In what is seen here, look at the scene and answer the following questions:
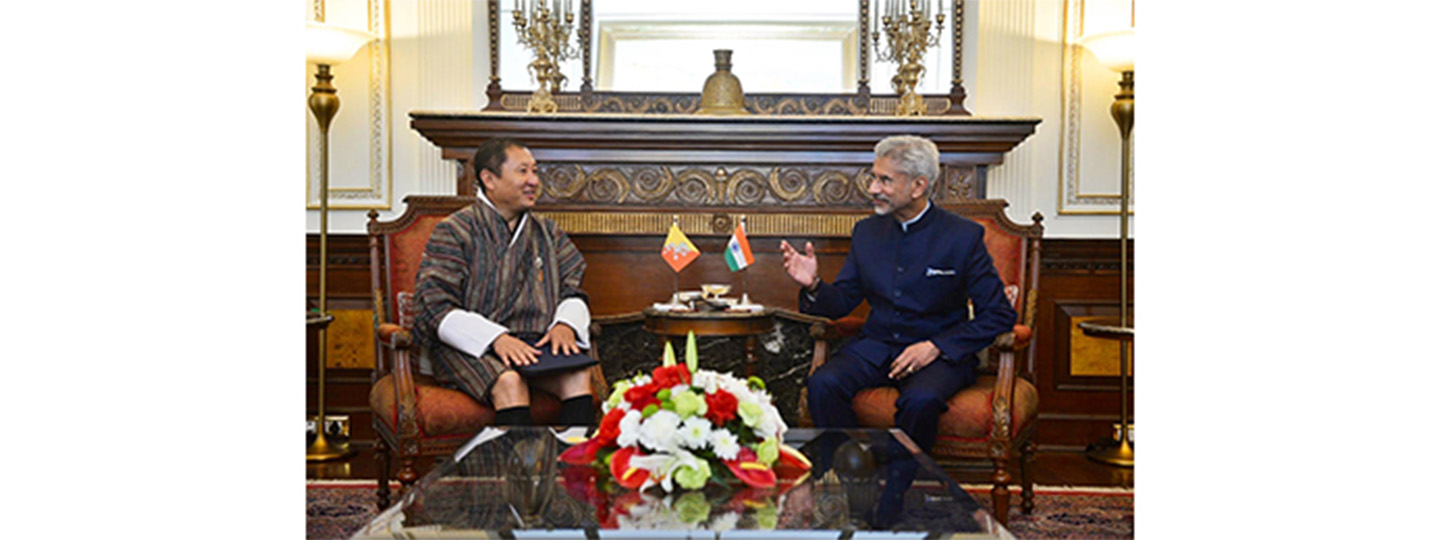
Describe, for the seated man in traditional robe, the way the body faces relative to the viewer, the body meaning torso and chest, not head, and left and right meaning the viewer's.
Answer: facing the viewer and to the right of the viewer

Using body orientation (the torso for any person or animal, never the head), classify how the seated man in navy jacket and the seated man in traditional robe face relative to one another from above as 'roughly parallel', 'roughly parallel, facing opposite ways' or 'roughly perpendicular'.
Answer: roughly perpendicular

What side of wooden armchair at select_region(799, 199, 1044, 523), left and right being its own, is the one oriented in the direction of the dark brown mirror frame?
right

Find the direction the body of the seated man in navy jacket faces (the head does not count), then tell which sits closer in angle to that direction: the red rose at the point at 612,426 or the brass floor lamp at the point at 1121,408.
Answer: the red rose

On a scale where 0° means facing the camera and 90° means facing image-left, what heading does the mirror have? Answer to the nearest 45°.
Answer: approximately 0°

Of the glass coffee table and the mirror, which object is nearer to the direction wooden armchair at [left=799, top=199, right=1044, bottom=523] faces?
the glass coffee table

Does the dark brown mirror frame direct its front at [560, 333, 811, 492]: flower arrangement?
yes

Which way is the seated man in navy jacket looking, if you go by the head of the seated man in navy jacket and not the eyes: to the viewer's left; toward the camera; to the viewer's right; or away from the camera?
to the viewer's left
